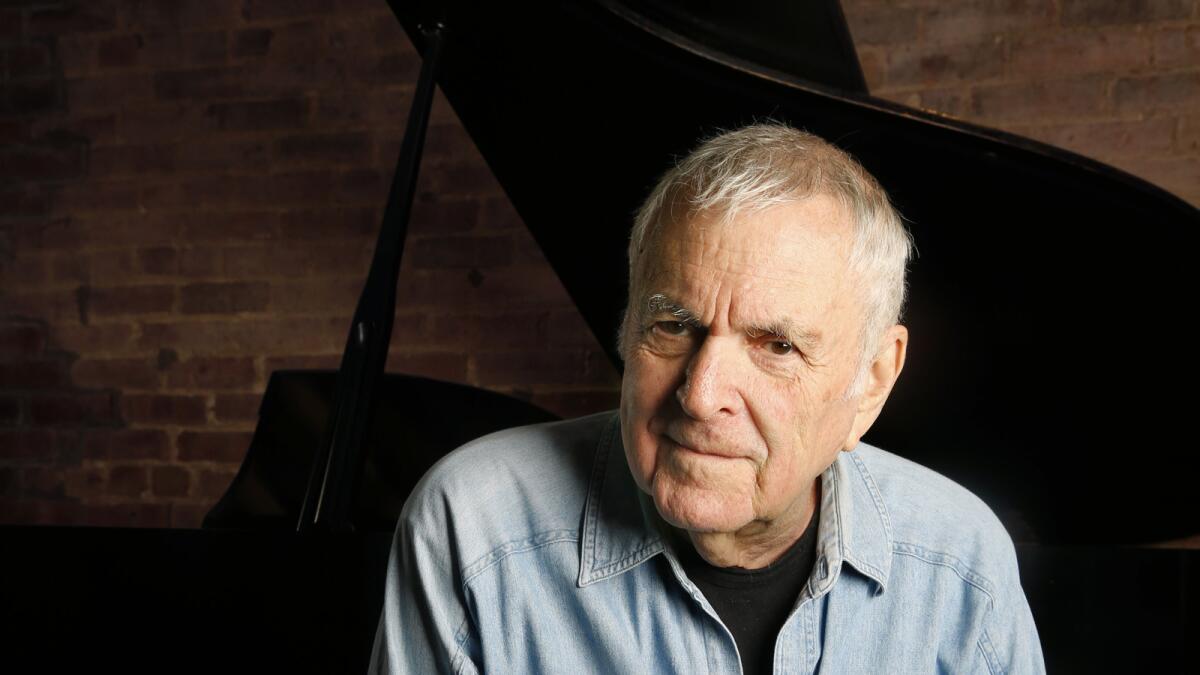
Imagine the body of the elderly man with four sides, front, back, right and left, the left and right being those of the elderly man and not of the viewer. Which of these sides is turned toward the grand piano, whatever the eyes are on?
back

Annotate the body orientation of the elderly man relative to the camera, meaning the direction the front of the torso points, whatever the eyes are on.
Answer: toward the camera
